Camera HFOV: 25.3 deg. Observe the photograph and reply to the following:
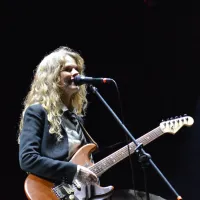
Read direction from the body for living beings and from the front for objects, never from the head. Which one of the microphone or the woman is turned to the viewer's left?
the microphone

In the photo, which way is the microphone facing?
to the viewer's left

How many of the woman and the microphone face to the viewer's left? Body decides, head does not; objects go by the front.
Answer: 1
